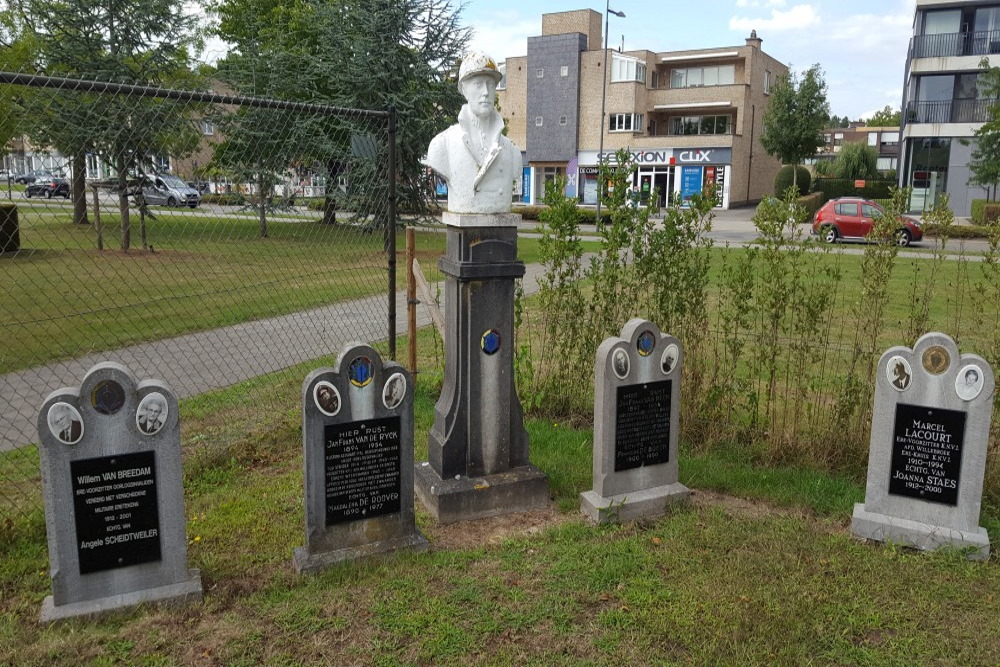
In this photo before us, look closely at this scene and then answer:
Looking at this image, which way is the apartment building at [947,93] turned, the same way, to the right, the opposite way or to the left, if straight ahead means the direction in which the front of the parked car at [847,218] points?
to the right

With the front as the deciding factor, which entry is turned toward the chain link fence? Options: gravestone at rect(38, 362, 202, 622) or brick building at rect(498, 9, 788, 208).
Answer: the brick building

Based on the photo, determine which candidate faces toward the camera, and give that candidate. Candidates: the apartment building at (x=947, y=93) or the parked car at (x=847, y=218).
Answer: the apartment building

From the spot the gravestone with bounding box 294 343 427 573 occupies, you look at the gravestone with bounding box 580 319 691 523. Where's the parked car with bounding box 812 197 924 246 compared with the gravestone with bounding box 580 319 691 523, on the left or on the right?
left

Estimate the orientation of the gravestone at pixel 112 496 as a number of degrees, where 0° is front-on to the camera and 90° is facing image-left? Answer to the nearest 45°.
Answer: approximately 0°

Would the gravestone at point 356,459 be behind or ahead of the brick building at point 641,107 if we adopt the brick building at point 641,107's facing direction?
ahead

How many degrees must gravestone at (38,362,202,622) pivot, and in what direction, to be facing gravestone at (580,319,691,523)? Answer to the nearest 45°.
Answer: approximately 90° to its left

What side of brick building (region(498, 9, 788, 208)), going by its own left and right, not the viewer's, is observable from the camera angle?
front

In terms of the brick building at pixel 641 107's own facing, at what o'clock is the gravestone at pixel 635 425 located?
The gravestone is roughly at 12 o'clock from the brick building.

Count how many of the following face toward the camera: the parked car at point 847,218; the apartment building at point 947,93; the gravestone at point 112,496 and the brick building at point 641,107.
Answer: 3

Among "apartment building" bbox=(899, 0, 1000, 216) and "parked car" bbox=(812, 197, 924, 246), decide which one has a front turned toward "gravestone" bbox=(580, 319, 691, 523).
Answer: the apartment building

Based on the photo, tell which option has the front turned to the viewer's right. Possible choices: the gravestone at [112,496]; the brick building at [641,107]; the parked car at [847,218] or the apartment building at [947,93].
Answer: the parked car

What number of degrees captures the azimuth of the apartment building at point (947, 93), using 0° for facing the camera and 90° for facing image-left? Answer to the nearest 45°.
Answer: approximately 0°

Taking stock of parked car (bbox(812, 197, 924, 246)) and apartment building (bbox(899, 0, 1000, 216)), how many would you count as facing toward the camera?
1

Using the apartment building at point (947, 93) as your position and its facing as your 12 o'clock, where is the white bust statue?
The white bust statue is roughly at 12 o'clock from the apartment building.

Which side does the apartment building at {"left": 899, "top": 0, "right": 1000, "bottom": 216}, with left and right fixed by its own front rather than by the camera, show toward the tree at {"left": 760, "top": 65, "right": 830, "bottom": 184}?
right
